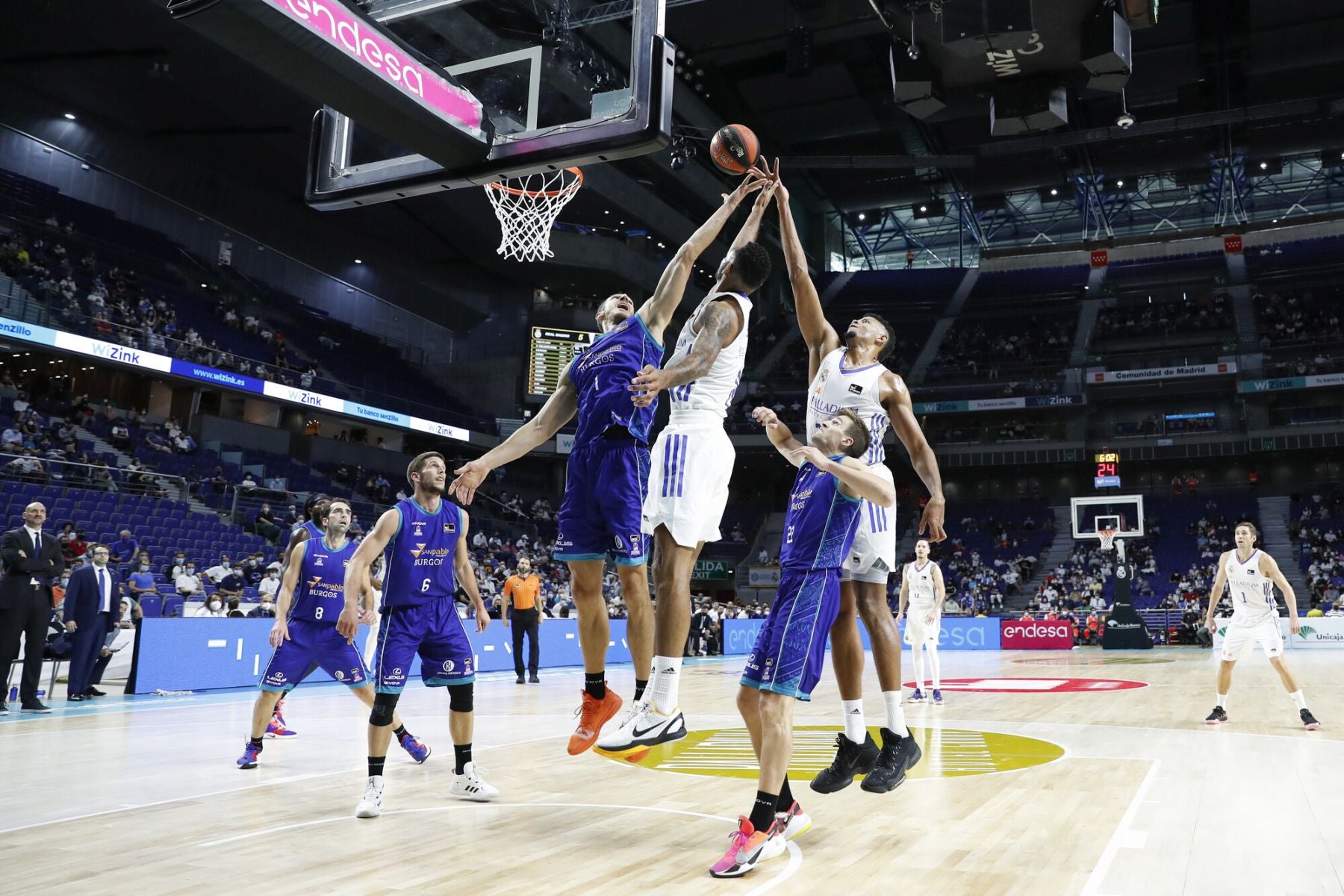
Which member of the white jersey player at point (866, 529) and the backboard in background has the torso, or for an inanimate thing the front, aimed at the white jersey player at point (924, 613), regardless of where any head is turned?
the backboard in background

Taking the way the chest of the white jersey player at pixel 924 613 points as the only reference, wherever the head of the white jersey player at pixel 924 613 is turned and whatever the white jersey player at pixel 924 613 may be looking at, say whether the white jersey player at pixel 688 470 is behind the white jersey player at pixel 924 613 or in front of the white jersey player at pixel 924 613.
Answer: in front

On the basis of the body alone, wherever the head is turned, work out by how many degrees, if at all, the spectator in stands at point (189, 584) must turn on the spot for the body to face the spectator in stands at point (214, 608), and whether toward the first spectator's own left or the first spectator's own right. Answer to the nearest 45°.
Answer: approximately 45° to the first spectator's own right

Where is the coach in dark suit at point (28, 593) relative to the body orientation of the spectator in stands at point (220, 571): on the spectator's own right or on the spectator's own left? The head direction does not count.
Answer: on the spectator's own right

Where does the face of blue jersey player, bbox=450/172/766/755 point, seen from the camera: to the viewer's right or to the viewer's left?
to the viewer's right

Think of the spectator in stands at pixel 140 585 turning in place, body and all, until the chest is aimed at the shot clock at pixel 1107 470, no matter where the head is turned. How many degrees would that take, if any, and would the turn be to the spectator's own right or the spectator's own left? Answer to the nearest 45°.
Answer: approximately 45° to the spectator's own left

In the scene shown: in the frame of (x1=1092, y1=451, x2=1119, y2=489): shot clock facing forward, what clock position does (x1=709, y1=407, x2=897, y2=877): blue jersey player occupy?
The blue jersey player is roughly at 12 o'clock from the shot clock.

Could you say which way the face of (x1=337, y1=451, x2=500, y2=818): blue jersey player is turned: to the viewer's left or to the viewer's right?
to the viewer's right
